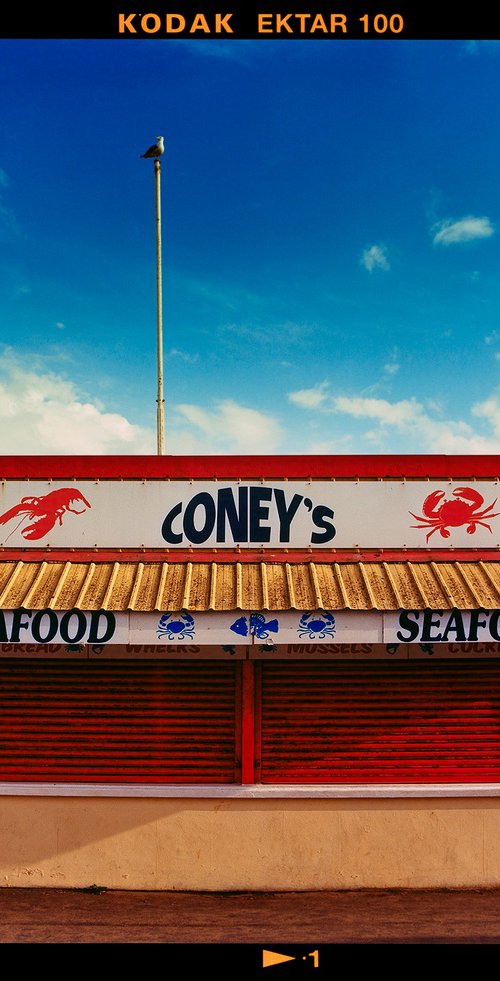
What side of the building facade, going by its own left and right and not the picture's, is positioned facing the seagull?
back

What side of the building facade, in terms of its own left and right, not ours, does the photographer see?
front
